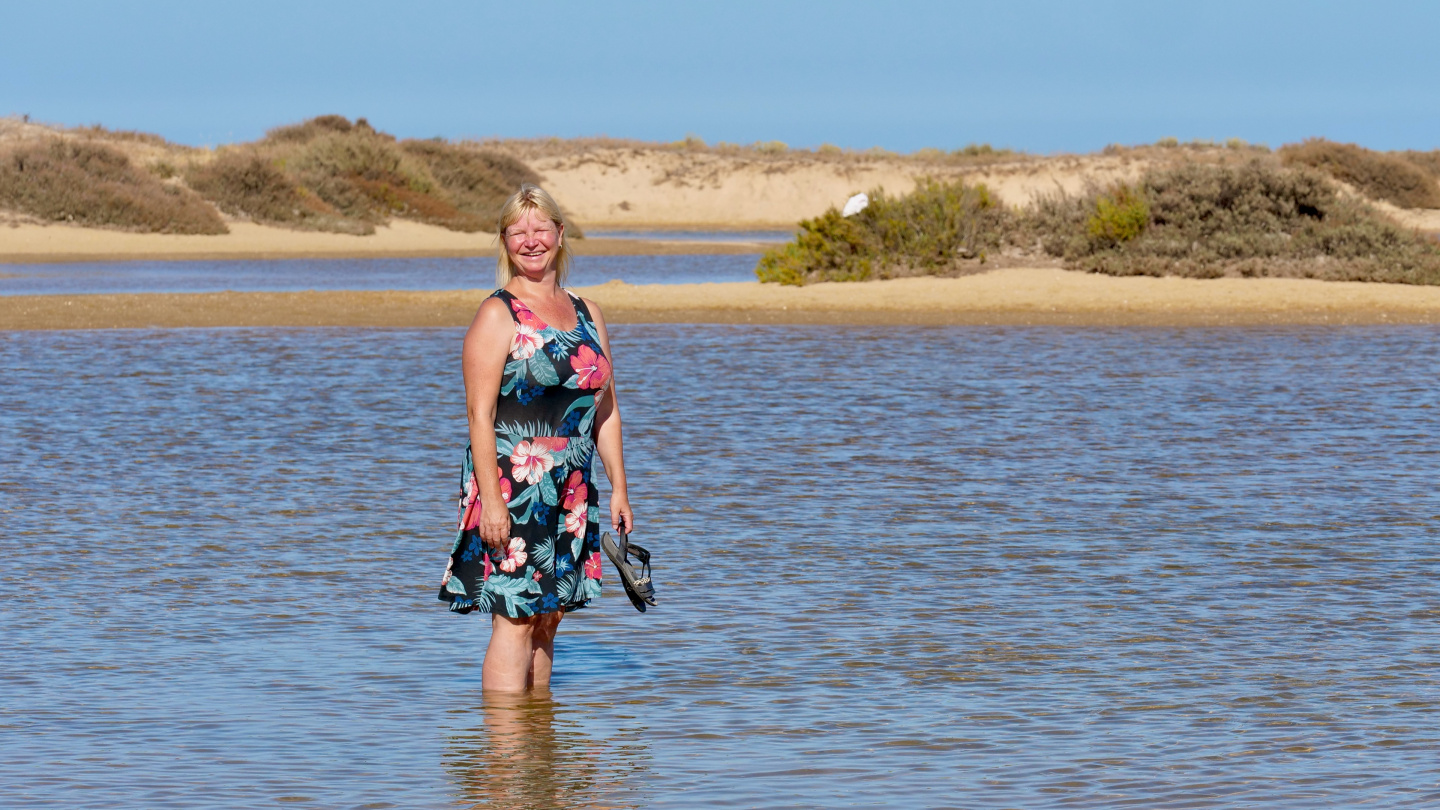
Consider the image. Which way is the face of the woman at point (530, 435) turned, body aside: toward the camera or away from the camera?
toward the camera

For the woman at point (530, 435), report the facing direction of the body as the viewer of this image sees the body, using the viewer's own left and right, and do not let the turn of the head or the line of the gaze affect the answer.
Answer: facing the viewer and to the right of the viewer

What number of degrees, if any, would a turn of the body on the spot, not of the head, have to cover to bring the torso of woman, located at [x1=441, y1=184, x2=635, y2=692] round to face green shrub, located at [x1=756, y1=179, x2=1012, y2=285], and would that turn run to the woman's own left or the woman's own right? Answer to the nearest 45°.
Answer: approximately 135° to the woman's own left

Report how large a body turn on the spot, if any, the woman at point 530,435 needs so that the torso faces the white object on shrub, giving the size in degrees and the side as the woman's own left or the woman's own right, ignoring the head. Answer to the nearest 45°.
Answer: approximately 135° to the woman's own left

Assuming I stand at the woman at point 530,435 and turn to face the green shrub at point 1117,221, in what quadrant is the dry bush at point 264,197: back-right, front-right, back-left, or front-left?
front-left

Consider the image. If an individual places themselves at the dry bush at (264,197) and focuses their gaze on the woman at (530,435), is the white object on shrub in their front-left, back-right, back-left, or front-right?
front-left

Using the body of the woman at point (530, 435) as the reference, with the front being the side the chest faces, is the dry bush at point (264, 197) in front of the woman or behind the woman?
behind

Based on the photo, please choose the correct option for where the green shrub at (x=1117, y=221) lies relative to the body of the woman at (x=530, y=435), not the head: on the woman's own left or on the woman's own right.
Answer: on the woman's own left
